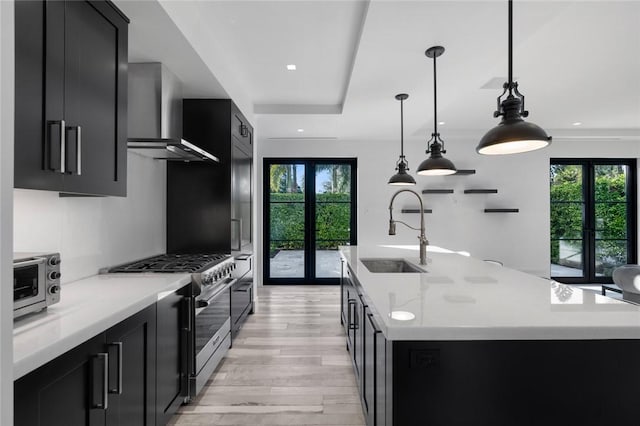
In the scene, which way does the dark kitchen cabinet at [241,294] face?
to the viewer's right

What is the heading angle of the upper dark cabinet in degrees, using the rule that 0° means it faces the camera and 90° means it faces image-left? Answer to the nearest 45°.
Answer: approximately 315°

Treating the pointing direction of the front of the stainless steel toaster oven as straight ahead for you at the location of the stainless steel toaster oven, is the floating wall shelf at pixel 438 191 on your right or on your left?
on your left

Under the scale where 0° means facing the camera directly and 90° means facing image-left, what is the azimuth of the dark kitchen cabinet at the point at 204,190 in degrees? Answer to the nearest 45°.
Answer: approximately 270°

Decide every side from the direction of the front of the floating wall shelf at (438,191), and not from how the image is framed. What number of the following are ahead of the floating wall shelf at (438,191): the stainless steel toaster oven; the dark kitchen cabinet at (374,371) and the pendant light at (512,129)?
3

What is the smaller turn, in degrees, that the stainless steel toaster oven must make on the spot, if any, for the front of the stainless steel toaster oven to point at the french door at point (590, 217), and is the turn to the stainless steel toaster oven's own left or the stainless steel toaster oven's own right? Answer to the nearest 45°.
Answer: approximately 45° to the stainless steel toaster oven's own left

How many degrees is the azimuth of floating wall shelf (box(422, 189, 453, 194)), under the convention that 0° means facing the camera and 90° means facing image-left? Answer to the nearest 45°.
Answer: approximately 0°

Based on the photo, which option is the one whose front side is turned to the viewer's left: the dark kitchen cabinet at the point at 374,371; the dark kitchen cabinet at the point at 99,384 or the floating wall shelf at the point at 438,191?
the dark kitchen cabinet at the point at 374,371

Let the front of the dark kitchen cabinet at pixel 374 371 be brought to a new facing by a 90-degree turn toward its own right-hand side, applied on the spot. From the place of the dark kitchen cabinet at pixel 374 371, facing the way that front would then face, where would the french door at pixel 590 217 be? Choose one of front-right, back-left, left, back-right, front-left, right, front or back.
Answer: front-right
